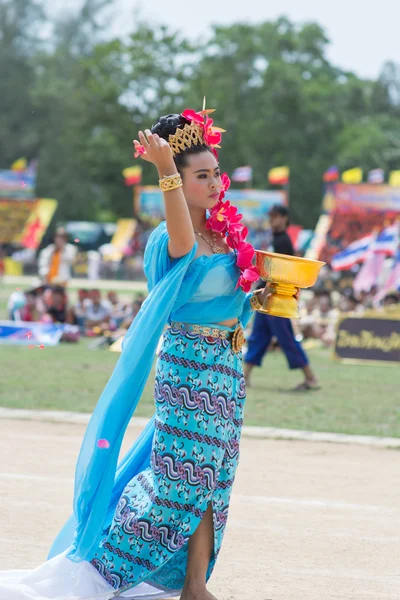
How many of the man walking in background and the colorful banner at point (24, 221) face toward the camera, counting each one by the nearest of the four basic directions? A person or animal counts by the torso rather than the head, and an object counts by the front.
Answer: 1

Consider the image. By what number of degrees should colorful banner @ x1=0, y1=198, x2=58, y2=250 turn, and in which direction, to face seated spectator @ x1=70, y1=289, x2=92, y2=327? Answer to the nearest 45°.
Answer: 0° — it already faces them

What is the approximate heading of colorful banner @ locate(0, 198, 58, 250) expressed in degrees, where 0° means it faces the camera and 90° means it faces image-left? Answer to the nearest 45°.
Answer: approximately 0°

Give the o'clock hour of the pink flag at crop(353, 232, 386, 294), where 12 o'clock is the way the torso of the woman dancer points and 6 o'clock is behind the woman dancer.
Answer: The pink flag is roughly at 8 o'clock from the woman dancer.

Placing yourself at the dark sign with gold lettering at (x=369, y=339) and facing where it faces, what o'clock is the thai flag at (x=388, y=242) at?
The thai flag is roughly at 6 o'clock from the dark sign with gold lettering.

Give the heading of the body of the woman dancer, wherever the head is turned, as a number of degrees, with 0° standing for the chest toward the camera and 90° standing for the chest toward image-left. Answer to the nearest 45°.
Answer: approximately 315°

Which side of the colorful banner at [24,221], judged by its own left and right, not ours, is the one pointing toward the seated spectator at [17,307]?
front

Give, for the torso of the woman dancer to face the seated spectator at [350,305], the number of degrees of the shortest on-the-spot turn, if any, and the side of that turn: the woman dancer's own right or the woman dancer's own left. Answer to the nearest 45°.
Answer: approximately 135° to the woman dancer's own left
